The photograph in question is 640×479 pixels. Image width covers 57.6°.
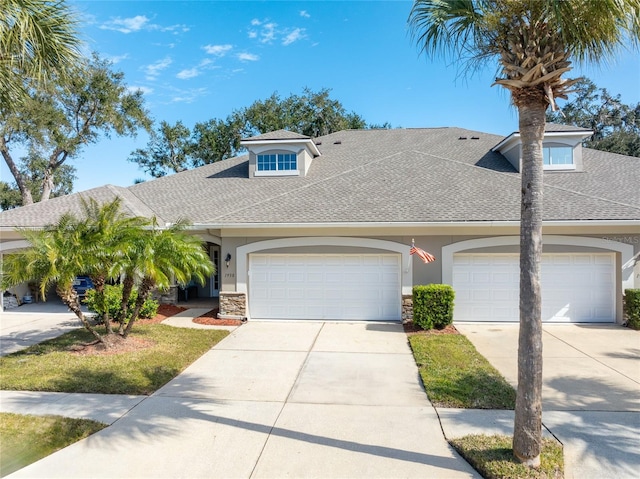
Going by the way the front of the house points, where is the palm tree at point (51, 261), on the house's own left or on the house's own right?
on the house's own right

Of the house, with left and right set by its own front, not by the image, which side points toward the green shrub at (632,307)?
left

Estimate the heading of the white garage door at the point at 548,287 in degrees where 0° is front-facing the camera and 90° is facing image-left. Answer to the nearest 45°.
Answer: approximately 0°

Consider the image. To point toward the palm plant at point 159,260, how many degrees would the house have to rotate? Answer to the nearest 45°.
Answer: approximately 45° to its right

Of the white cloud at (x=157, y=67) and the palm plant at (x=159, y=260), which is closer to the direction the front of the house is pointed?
the palm plant

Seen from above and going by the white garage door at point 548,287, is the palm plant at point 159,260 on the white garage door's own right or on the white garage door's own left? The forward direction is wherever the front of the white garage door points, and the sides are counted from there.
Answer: on the white garage door's own right

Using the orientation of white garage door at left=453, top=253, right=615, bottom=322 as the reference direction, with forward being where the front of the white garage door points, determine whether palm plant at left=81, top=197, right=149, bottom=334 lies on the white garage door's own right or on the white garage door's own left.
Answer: on the white garage door's own right
